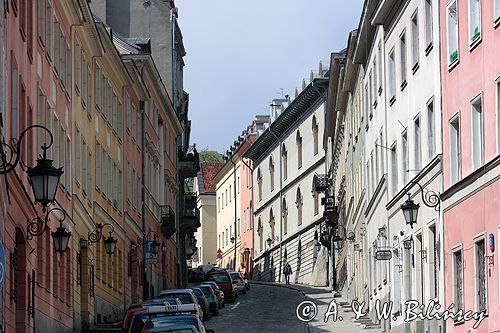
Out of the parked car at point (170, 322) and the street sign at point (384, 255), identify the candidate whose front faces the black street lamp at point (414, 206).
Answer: the street sign

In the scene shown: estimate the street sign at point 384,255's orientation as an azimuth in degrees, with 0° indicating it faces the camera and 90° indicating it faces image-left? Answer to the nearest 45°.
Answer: approximately 0°

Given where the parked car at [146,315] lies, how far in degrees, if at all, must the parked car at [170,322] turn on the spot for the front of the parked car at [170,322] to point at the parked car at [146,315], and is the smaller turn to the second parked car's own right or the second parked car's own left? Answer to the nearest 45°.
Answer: approximately 180°

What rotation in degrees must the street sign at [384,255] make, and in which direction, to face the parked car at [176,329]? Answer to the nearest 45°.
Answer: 0° — it already faces it

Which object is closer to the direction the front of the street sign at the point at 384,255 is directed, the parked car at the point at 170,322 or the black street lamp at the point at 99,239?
the parked car

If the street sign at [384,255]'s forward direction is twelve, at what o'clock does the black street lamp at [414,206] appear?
The black street lamp is roughly at 12 o'clock from the street sign.
